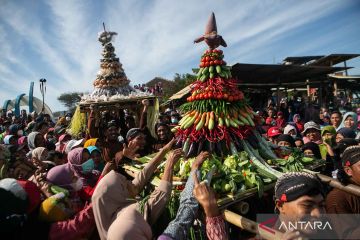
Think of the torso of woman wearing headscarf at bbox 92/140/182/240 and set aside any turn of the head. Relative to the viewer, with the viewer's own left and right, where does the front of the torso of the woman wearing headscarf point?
facing away from the viewer and to the right of the viewer

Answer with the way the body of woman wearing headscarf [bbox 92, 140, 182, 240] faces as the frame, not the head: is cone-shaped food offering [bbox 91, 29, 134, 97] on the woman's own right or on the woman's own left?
on the woman's own left

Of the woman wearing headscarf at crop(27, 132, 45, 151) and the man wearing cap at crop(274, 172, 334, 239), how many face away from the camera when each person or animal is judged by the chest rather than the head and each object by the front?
0

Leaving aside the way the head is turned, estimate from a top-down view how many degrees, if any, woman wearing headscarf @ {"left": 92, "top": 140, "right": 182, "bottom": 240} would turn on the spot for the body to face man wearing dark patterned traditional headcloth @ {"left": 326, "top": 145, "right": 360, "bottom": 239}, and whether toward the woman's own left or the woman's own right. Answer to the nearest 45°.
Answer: approximately 45° to the woman's own right

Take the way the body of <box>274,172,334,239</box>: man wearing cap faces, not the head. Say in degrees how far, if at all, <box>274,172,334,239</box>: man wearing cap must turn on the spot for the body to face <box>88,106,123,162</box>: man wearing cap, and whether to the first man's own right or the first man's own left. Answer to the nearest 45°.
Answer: approximately 180°

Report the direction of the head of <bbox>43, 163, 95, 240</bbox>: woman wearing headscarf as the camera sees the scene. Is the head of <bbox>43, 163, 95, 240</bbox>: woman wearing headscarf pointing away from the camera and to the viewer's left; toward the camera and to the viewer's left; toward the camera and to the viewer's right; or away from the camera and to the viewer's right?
away from the camera and to the viewer's right
